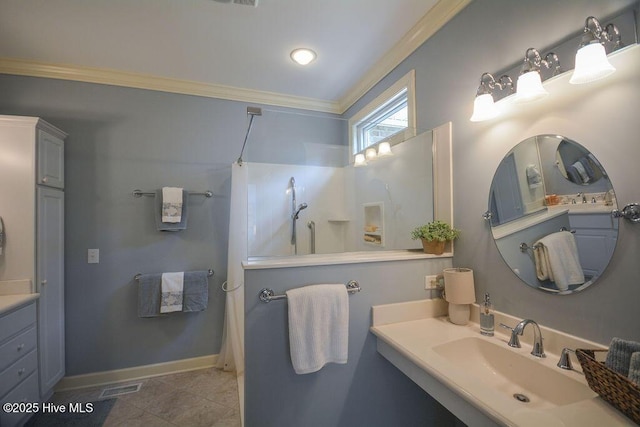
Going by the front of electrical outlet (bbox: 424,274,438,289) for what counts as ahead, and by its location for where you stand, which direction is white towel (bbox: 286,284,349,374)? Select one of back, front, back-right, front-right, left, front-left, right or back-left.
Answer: front-right

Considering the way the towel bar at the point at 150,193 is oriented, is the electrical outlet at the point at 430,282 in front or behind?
in front

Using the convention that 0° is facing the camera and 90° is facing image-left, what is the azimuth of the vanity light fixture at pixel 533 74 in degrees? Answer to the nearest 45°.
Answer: approximately 45°

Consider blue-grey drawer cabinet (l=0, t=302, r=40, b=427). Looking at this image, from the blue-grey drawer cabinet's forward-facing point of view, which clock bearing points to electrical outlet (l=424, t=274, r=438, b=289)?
The electrical outlet is roughly at 12 o'clock from the blue-grey drawer cabinet.

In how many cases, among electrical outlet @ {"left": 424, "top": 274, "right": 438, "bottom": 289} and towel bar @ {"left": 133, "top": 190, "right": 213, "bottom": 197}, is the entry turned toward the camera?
2

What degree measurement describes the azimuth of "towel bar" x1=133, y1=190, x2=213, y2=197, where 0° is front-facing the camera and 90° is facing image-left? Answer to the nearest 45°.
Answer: approximately 0°

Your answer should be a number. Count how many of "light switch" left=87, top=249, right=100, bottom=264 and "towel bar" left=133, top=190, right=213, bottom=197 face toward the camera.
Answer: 2
